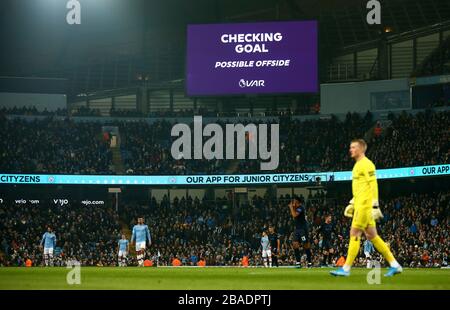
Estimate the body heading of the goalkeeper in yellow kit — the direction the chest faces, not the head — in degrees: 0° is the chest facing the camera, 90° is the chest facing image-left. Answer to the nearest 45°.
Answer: approximately 90°

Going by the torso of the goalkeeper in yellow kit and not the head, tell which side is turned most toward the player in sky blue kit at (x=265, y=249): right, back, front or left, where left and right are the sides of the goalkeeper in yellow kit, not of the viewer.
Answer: right
